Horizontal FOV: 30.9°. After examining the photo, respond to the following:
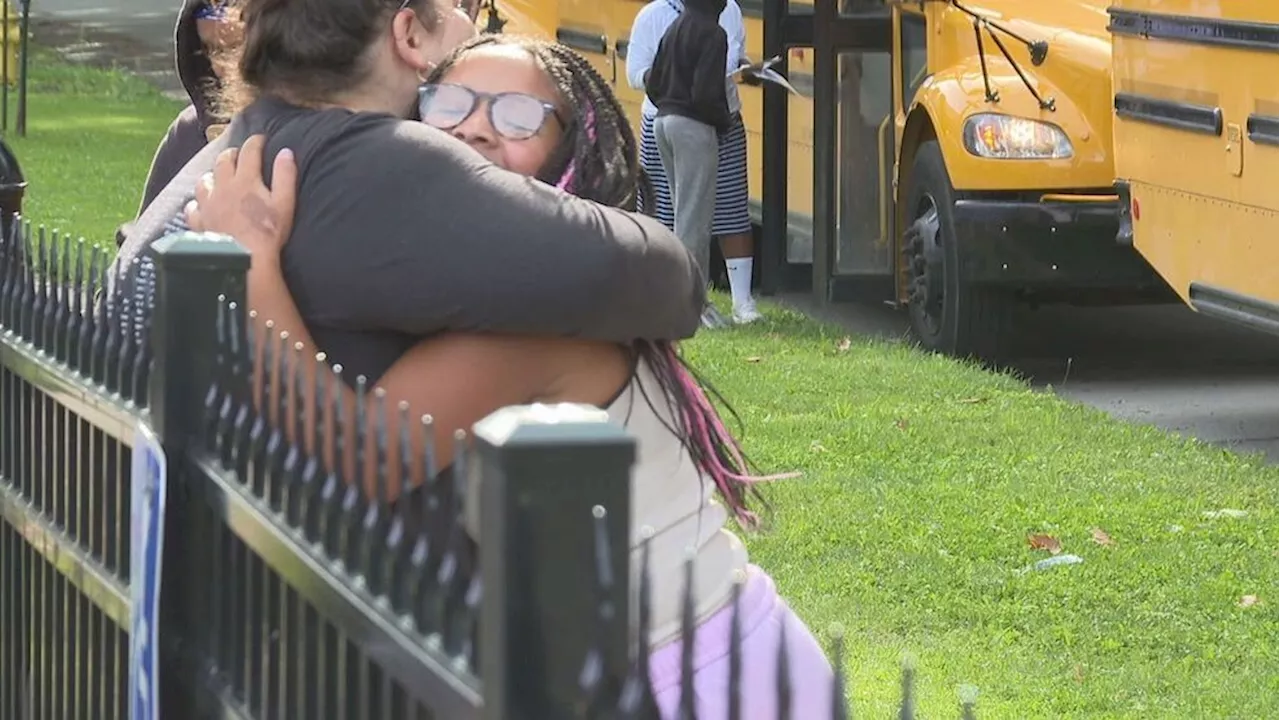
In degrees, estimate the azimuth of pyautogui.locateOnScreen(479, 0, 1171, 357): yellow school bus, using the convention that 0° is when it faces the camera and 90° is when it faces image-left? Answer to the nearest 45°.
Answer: approximately 315°

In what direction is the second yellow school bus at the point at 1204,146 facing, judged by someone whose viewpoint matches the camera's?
facing the viewer and to the right of the viewer

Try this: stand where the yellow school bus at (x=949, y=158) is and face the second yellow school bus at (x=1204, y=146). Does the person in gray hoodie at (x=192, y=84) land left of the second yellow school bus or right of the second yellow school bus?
right

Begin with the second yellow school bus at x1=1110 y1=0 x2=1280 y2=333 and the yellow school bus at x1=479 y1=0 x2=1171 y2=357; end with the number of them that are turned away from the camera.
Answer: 0

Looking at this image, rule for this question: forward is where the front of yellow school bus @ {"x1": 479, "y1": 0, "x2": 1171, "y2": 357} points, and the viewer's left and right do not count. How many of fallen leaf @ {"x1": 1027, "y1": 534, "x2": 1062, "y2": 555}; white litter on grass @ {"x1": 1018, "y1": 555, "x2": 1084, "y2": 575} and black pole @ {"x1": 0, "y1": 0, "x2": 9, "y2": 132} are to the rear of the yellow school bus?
1

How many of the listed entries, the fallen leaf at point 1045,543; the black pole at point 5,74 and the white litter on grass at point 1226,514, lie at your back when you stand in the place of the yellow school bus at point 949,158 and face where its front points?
1

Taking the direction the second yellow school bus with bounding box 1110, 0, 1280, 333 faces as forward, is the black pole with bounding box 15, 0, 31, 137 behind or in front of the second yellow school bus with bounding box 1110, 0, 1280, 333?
behind

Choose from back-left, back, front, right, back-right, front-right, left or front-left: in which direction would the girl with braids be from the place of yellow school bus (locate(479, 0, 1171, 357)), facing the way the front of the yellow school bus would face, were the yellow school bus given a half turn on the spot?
back-left

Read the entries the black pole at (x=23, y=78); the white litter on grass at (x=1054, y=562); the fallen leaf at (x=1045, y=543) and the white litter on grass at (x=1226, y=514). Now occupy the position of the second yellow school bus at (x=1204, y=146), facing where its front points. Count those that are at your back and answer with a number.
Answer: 1

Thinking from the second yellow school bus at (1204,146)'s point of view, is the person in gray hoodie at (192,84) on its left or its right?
on its right

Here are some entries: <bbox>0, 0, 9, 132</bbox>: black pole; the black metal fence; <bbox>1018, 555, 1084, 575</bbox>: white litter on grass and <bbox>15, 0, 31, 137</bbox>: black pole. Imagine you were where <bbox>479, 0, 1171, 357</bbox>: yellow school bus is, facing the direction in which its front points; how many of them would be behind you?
2

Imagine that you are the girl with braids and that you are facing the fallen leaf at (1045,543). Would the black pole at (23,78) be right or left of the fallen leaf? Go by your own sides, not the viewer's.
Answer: left

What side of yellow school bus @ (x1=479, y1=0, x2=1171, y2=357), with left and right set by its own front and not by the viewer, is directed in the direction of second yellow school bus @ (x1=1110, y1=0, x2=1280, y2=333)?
front

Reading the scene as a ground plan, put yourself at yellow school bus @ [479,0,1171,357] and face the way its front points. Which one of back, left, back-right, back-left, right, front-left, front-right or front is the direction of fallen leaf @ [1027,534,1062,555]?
front-right

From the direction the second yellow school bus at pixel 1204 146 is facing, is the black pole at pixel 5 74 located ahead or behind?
behind

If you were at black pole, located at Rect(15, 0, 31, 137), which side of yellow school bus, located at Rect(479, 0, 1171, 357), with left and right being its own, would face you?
back

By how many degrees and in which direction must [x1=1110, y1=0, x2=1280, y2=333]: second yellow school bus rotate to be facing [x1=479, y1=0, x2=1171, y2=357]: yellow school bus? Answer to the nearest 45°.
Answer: approximately 180°
